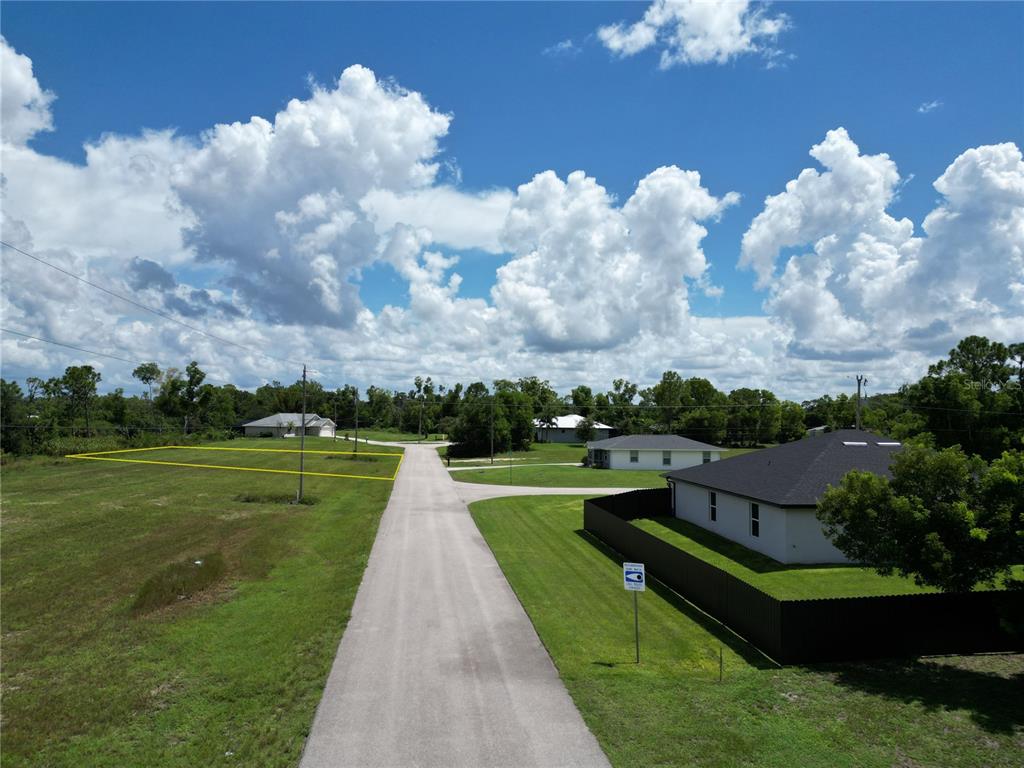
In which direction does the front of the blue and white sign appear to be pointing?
toward the camera

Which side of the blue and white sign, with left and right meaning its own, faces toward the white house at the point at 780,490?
back

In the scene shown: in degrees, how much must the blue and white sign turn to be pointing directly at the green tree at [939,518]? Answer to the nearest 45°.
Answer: approximately 90° to its left
